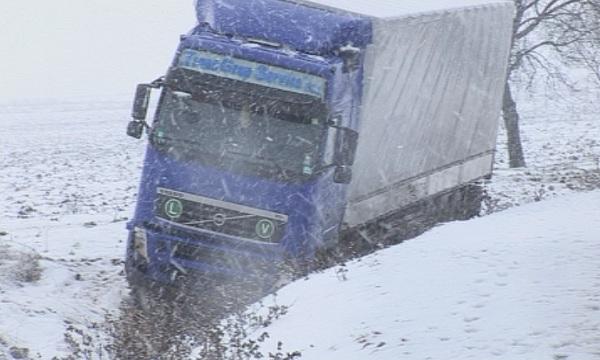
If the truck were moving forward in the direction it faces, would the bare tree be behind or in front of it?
behind

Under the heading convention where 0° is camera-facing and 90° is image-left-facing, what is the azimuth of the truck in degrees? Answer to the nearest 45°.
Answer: approximately 45°
